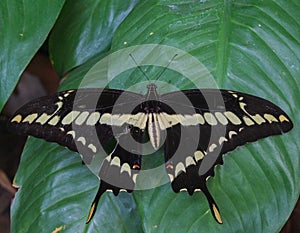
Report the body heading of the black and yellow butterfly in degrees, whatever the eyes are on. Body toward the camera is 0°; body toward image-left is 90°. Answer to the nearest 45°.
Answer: approximately 180°
